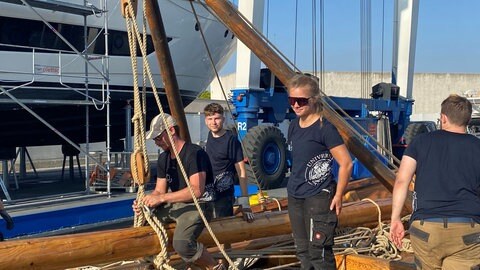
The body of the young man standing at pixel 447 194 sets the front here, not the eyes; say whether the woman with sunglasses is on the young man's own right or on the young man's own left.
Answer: on the young man's own left

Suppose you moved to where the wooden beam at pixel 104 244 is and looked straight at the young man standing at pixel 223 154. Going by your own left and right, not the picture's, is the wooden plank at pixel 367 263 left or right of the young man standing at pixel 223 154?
right

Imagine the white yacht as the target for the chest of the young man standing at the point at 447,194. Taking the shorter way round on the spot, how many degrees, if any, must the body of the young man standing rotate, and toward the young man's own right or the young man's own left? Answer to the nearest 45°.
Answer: approximately 45° to the young man's own left

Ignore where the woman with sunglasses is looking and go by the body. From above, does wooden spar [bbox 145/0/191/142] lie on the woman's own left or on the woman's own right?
on the woman's own right

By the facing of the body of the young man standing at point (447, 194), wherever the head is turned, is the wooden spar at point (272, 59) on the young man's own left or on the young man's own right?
on the young man's own left

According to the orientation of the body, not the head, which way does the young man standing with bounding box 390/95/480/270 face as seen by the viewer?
away from the camera

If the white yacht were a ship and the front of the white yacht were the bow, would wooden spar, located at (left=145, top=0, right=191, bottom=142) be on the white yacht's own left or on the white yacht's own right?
on the white yacht's own right

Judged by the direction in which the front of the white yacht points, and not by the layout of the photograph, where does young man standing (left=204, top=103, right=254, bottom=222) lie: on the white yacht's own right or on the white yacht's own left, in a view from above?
on the white yacht's own right

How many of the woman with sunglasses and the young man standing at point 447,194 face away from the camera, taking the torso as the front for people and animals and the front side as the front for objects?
1

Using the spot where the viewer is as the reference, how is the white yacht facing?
facing to the right of the viewer

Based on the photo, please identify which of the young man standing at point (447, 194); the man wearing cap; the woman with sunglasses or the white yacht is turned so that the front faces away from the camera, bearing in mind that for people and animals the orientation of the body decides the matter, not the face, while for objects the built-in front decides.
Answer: the young man standing

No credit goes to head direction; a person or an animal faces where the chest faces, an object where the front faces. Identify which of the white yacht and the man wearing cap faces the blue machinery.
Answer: the white yacht
